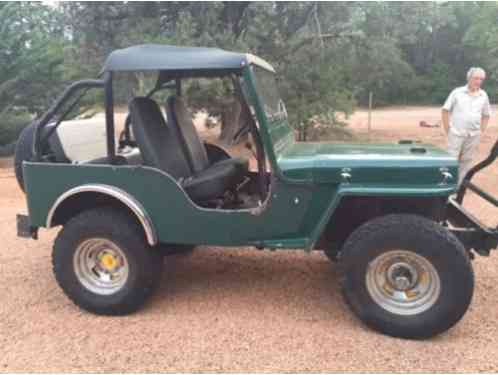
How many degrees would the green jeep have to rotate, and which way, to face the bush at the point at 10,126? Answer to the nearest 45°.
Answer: approximately 135° to its left

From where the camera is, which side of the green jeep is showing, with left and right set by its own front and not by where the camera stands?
right

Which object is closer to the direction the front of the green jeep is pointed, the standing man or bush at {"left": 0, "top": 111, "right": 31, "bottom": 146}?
the standing man

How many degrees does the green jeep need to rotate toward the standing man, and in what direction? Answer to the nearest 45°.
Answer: approximately 45° to its left
